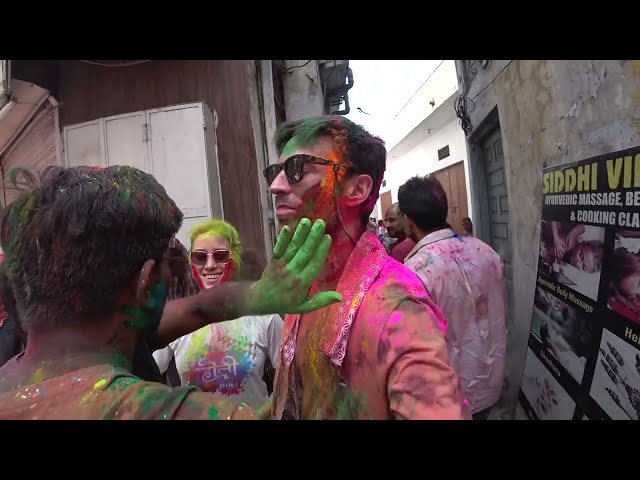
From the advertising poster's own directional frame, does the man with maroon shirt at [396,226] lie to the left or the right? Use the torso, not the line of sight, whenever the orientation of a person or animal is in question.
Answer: on its right

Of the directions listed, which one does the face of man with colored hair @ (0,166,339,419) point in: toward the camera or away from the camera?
away from the camera

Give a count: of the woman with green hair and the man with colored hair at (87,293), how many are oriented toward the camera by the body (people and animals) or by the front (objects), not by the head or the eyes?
1

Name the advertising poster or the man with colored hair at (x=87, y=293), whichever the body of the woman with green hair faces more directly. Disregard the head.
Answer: the man with colored hair

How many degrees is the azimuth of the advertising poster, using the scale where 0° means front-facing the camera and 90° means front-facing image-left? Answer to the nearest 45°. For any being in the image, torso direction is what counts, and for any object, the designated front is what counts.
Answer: approximately 45°

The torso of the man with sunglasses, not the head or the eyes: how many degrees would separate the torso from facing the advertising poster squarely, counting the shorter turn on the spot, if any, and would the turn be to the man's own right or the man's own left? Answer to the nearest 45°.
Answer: approximately 180°

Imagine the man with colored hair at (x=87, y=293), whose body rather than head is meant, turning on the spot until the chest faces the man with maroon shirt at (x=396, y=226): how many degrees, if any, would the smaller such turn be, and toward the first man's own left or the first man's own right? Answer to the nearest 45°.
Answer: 0° — they already face them

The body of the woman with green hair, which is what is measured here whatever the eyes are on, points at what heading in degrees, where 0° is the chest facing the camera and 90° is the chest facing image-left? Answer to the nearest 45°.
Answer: approximately 0°

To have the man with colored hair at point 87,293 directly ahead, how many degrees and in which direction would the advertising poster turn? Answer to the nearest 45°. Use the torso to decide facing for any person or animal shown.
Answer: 0° — it already faces them

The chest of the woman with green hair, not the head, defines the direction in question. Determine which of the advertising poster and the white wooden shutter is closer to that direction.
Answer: the advertising poster
